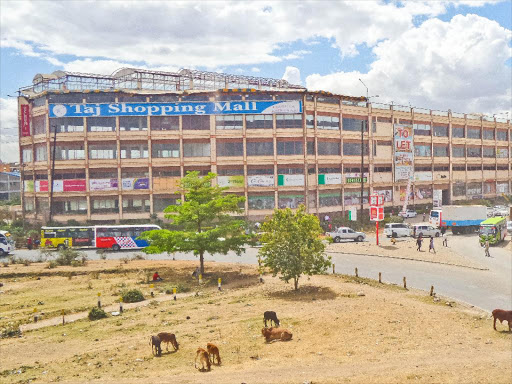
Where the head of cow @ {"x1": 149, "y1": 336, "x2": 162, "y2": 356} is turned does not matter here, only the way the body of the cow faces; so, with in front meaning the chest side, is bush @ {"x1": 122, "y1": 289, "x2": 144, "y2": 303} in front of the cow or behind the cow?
in front

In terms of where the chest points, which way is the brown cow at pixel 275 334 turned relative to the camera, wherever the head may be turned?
to the viewer's left

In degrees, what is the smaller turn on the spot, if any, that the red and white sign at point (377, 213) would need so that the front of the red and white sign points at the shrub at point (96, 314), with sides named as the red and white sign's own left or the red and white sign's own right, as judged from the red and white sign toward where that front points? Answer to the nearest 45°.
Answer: approximately 45° to the red and white sign's own right

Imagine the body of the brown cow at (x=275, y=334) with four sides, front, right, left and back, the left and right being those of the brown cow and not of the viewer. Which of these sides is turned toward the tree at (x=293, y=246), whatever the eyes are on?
right

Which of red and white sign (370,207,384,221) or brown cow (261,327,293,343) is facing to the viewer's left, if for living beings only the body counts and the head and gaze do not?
the brown cow
